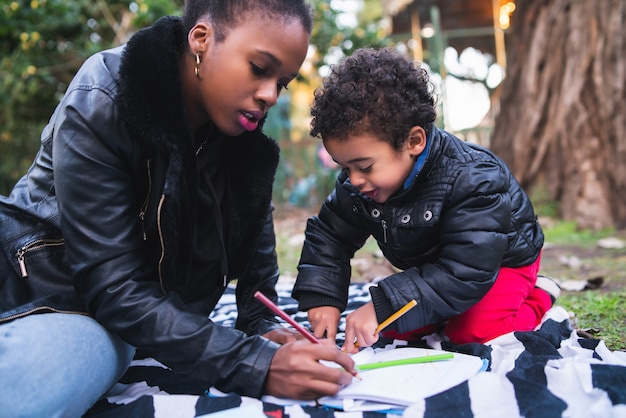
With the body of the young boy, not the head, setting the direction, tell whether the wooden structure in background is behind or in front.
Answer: behind

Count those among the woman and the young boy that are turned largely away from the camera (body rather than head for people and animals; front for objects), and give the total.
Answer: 0

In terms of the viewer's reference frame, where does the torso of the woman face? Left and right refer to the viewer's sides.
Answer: facing the viewer and to the right of the viewer

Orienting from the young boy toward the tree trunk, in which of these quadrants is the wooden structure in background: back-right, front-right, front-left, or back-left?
front-left

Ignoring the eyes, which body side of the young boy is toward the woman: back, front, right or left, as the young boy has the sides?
front

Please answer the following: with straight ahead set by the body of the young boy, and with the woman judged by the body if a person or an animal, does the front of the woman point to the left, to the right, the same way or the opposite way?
to the left

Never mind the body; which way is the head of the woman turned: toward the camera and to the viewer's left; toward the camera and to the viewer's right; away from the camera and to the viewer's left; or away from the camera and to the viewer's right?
toward the camera and to the viewer's right

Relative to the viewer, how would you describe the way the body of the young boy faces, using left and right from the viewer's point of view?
facing the viewer and to the left of the viewer

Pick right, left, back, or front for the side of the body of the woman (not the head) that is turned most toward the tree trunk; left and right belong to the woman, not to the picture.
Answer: left

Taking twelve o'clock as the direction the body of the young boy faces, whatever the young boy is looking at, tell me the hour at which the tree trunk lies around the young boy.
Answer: The tree trunk is roughly at 5 o'clock from the young boy.
